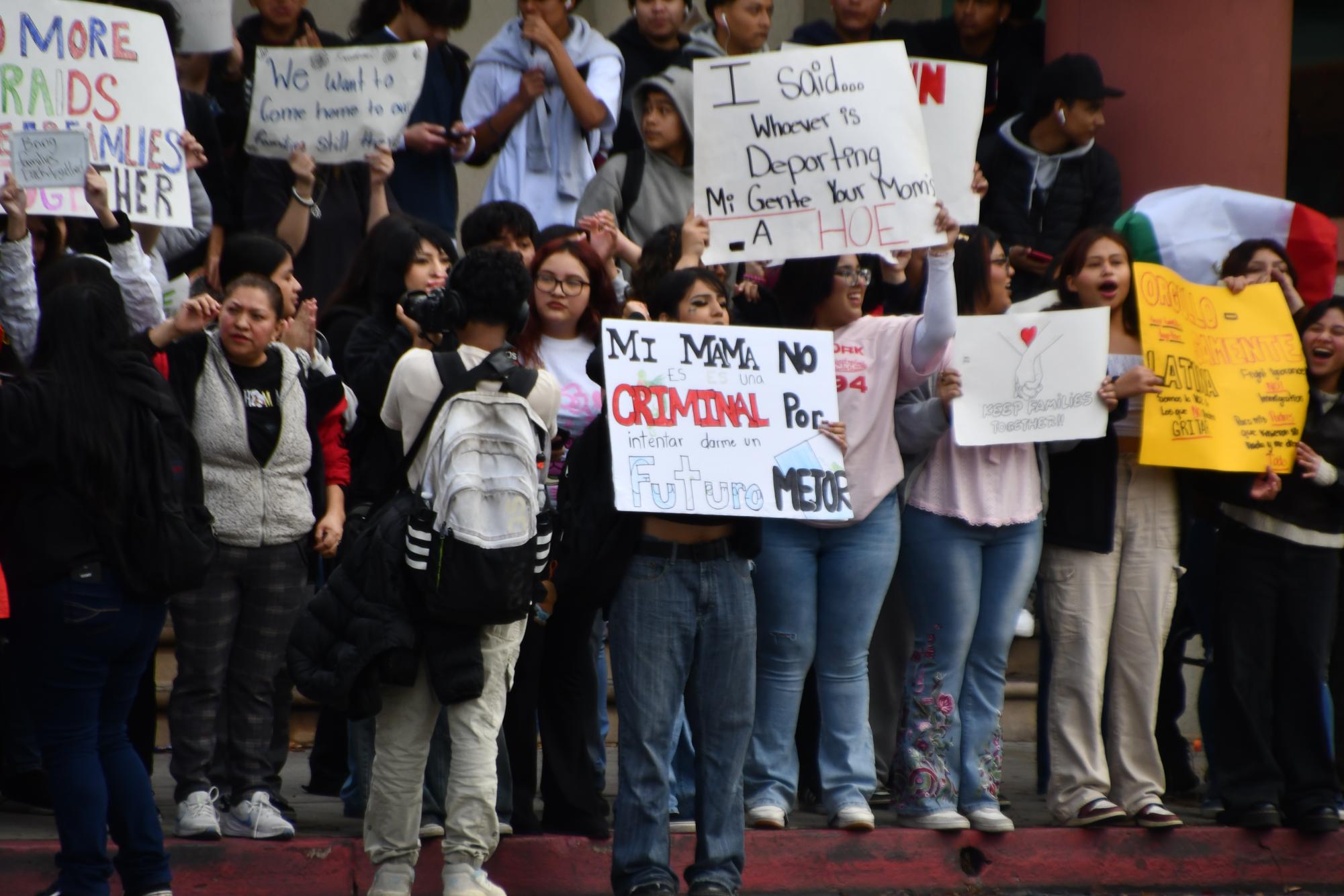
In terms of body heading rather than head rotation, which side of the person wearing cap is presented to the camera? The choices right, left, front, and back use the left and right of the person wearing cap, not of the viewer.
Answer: front

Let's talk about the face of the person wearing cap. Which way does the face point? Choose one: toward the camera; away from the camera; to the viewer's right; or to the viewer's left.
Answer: to the viewer's right

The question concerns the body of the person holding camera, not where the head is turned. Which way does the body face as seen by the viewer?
away from the camera

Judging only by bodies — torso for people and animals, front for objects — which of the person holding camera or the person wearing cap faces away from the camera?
the person holding camera

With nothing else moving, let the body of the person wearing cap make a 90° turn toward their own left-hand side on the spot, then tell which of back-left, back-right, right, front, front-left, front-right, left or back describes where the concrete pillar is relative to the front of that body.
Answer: front-left

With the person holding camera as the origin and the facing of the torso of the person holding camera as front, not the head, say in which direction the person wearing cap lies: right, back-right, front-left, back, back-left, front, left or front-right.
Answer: front-right

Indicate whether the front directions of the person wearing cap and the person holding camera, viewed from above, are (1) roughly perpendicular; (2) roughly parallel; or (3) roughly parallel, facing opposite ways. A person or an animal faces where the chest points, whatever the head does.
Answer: roughly parallel, facing opposite ways

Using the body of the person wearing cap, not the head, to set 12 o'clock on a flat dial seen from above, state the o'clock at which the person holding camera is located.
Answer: The person holding camera is roughly at 1 o'clock from the person wearing cap.
